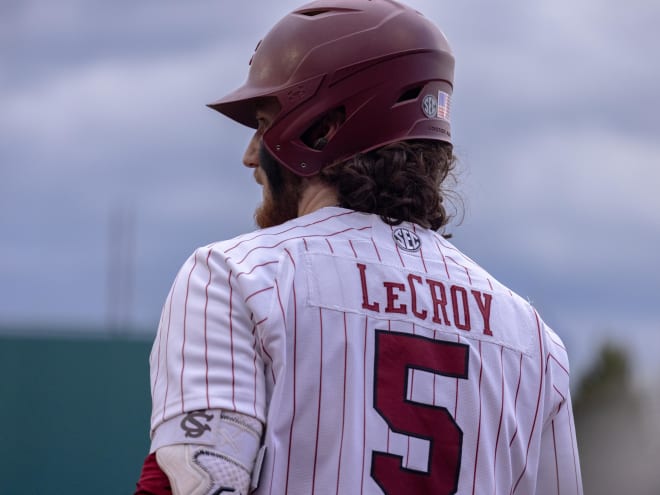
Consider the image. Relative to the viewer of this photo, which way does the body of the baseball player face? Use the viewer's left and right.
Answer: facing away from the viewer and to the left of the viewer

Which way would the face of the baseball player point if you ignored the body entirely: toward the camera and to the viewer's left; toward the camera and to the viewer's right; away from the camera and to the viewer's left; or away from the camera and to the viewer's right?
away from the camera and to the viewer's left
